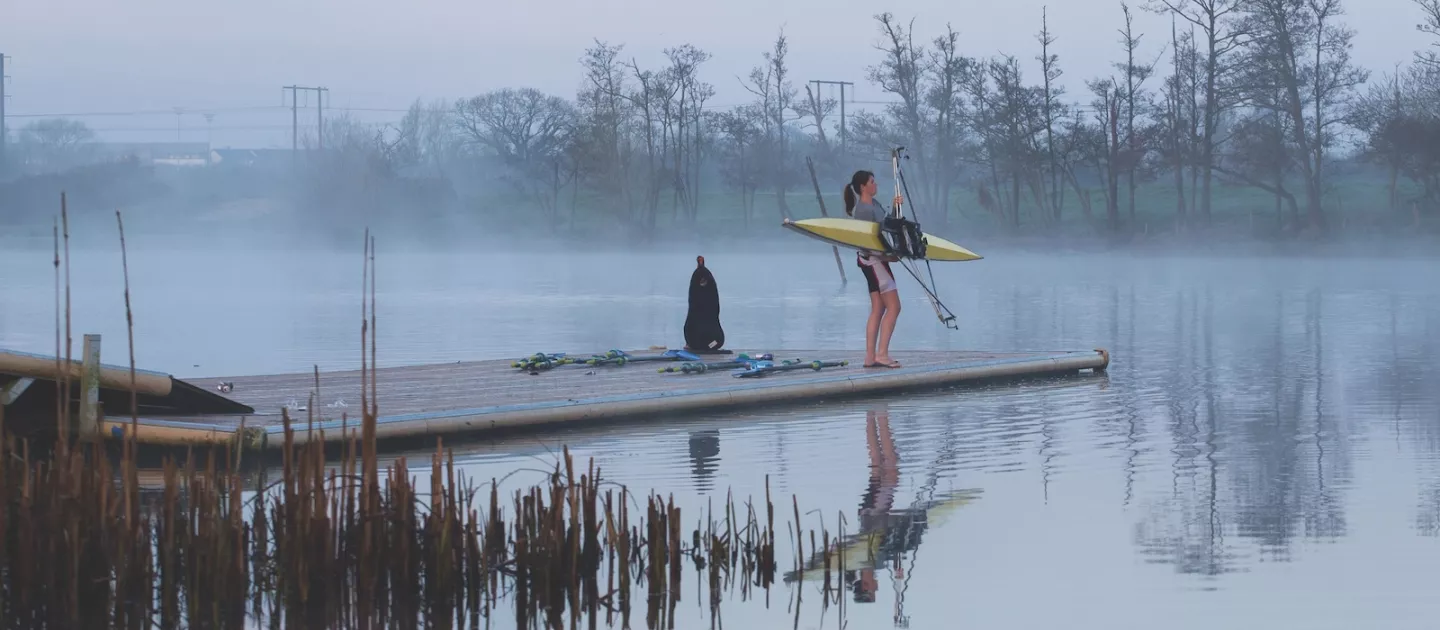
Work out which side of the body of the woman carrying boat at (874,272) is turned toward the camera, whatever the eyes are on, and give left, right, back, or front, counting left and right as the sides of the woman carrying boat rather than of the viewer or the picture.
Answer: right

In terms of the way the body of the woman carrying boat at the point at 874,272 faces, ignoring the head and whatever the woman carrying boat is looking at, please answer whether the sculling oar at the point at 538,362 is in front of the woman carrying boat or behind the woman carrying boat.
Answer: behind

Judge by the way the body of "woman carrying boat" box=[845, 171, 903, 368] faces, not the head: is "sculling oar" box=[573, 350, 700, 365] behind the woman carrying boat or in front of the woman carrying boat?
behind
